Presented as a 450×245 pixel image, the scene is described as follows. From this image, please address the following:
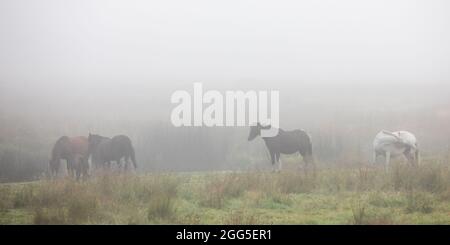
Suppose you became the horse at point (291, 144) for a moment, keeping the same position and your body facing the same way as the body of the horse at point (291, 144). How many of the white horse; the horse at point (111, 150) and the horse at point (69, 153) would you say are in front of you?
2

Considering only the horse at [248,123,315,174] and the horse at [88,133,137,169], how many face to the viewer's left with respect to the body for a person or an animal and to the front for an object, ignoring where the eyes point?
2

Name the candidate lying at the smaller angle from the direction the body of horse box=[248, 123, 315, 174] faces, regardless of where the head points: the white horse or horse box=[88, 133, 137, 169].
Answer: the horse

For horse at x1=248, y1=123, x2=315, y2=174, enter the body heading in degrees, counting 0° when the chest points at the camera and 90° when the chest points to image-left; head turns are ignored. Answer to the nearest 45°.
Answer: approximately 90°

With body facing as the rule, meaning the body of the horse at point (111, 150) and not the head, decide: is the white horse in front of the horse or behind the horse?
behind

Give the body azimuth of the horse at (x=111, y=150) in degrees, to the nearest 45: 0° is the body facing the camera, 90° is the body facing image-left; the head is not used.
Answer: approximately 90°

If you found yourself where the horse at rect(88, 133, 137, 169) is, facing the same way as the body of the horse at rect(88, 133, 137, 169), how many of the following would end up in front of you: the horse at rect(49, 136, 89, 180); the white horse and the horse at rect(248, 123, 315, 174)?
1

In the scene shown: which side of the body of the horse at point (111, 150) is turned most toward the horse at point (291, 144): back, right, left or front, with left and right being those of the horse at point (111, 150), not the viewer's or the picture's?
back

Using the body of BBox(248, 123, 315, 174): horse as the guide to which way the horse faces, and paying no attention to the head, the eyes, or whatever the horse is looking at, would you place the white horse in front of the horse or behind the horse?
behind
